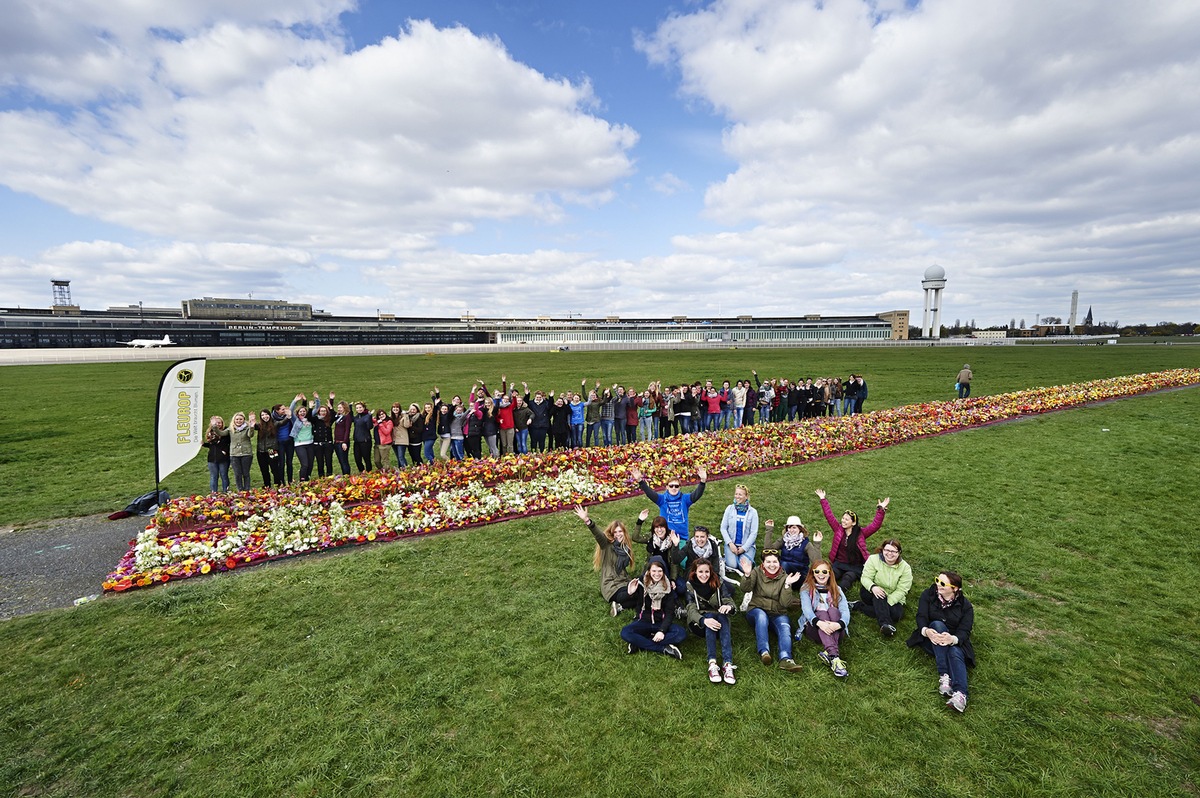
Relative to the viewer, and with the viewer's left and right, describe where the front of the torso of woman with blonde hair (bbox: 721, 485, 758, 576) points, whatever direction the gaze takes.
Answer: facing the viewer

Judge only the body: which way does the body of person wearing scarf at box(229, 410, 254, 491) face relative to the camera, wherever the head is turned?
toward the camera

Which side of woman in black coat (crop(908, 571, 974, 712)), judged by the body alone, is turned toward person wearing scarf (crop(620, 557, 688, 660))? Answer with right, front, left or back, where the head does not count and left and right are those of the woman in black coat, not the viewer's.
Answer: right

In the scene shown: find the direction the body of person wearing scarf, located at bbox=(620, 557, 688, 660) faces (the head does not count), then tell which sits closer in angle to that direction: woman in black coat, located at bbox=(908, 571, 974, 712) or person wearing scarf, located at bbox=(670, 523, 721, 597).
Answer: the woman in black coat

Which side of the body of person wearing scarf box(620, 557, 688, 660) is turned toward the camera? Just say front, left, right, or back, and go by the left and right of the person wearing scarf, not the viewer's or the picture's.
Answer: front

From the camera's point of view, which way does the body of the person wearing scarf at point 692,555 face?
toward the camera

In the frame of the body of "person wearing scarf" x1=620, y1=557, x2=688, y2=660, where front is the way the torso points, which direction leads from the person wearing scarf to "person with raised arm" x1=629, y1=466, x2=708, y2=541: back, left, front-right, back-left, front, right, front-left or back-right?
back

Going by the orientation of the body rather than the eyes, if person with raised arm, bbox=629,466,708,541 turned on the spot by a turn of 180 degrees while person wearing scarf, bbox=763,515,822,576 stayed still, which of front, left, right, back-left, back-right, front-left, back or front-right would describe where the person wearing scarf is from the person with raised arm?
back-right
